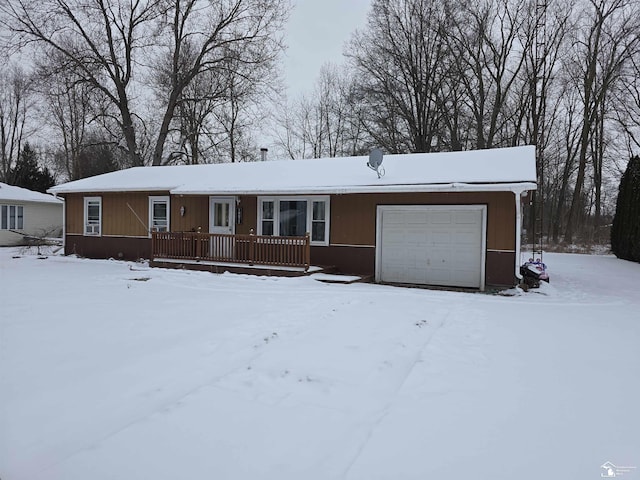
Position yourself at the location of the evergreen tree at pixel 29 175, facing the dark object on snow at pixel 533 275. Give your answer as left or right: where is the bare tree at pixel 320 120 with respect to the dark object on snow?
left

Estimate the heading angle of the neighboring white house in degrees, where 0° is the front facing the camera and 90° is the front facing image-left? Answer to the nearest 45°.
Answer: approximately 0°

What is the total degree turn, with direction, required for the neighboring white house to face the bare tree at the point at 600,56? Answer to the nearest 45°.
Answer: approximately 45° to its left

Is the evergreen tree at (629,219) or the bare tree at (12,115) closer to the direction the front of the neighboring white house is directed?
the evergreen tree

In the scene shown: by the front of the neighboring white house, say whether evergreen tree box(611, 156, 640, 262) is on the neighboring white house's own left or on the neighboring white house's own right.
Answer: on the neighboring white house's own left

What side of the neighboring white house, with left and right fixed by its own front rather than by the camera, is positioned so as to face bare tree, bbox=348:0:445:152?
left

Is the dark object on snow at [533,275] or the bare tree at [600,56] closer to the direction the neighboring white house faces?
the dark object on snow

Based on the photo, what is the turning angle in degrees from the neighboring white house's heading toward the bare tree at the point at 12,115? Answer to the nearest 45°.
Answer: approximately 180°

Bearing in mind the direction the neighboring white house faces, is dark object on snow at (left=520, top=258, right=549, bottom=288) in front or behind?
in front

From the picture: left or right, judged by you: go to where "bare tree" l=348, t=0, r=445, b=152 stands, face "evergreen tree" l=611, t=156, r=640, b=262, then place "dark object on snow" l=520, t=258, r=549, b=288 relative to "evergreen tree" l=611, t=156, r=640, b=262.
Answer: right

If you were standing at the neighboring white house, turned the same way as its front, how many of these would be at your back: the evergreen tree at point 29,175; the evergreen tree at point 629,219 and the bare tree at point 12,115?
2

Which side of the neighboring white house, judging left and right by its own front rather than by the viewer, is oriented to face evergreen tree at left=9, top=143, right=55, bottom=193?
back
